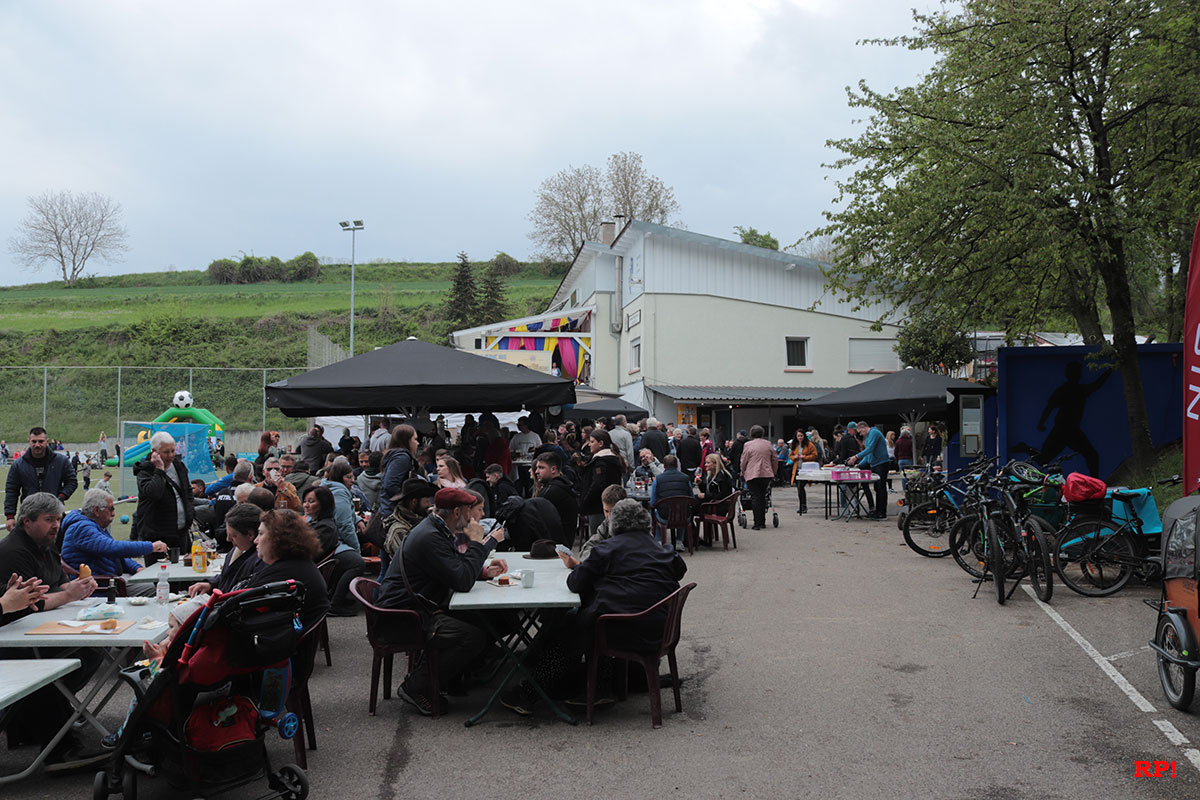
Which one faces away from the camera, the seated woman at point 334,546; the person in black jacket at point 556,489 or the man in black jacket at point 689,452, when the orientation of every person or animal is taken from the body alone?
the man in black jacket

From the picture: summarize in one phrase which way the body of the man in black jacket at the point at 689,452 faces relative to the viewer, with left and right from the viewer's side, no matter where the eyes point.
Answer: facing away from the viewer

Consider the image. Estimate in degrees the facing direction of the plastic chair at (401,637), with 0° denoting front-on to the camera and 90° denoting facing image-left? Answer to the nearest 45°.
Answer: approximately 270°

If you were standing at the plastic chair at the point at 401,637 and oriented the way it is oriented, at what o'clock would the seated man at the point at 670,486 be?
The seated man is roughly at 10 o'clock from the plastic chair.

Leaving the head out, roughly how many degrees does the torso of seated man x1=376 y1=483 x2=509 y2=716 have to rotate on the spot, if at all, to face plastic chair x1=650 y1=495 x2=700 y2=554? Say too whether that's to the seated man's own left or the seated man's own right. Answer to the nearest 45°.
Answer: approximately 45° to the seated man's own left

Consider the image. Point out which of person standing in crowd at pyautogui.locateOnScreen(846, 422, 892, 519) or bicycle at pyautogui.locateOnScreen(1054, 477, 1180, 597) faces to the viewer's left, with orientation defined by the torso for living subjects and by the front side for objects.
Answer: the person standing in crowd

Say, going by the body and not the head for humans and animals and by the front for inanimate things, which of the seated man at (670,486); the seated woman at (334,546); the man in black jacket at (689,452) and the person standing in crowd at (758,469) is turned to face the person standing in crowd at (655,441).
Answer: the seated man

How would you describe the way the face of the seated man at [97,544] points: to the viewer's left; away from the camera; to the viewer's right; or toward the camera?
to the viewer's right

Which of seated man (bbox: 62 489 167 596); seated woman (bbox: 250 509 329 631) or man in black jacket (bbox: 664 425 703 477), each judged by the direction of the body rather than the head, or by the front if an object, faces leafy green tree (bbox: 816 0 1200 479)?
the seated man

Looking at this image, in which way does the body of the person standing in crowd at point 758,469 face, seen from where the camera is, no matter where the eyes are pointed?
away from the camera

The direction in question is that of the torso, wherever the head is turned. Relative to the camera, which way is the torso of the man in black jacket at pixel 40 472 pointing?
toward the camera

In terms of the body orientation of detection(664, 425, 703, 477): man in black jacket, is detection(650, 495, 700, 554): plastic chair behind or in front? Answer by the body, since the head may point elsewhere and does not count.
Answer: behind

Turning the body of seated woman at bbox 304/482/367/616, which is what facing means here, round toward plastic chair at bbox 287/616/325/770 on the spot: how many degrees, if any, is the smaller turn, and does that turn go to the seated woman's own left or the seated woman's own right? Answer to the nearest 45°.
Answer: approximately 90° to the seated woman's own left

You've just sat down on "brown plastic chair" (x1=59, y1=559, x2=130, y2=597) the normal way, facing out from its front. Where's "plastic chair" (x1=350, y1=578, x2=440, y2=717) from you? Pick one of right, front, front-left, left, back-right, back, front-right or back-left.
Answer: front-right

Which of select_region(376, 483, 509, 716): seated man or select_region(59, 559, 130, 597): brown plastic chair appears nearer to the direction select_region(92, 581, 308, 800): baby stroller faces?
the brown plastic chair

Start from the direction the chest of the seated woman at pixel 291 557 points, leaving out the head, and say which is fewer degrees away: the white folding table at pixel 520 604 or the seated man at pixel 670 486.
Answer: the seated man
